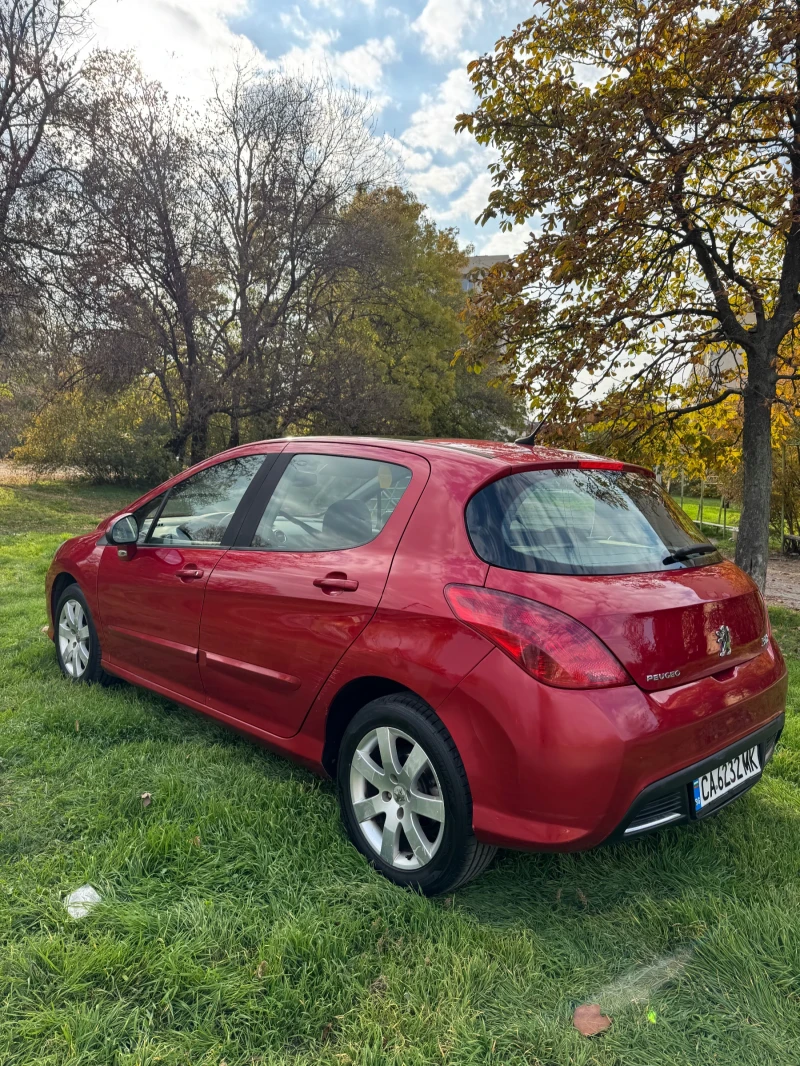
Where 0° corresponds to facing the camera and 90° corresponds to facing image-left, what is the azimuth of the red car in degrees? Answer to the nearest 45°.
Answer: approximately 135°

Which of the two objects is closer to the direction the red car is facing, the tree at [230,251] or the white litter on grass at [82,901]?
the tree

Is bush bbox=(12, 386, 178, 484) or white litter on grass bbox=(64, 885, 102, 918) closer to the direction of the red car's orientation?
the bush

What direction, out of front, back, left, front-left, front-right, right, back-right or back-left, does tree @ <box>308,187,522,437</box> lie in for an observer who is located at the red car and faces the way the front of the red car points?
front-right

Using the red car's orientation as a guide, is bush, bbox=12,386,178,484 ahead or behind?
ahead

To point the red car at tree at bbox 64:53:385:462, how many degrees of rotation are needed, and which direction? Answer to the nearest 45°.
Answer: approximately 45° to its right

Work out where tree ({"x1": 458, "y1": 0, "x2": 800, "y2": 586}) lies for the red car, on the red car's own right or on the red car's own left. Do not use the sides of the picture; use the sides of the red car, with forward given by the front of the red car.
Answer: on the red car's own right
